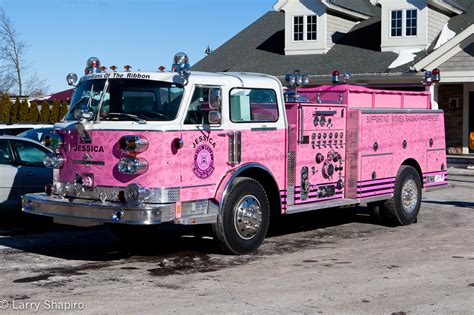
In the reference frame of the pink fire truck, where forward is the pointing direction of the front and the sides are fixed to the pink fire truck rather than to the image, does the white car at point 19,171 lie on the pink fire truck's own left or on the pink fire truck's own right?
on the pink fire truck's own right

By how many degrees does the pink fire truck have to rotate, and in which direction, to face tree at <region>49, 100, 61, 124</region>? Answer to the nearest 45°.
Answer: approximately 135° to its right

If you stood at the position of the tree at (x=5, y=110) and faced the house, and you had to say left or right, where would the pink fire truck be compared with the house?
right

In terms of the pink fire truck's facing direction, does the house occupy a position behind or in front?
behind

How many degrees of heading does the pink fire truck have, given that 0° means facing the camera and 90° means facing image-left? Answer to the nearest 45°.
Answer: approximately 45°
